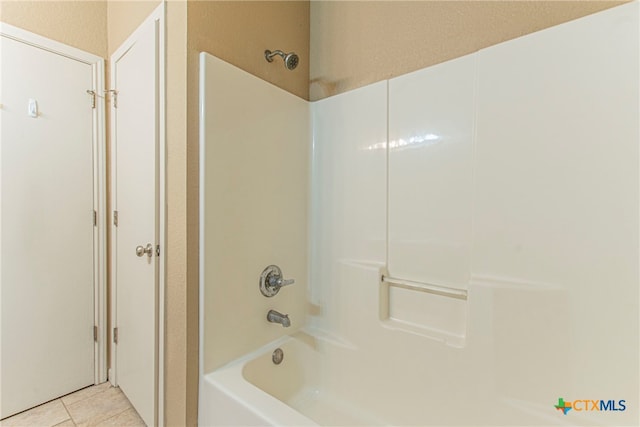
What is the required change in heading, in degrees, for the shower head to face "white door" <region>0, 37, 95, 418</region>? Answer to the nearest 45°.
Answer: approximately 135° to its right

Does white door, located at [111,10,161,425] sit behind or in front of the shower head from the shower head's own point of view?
behind

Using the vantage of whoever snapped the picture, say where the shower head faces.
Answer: facing the viewer and to the right of the viewer
